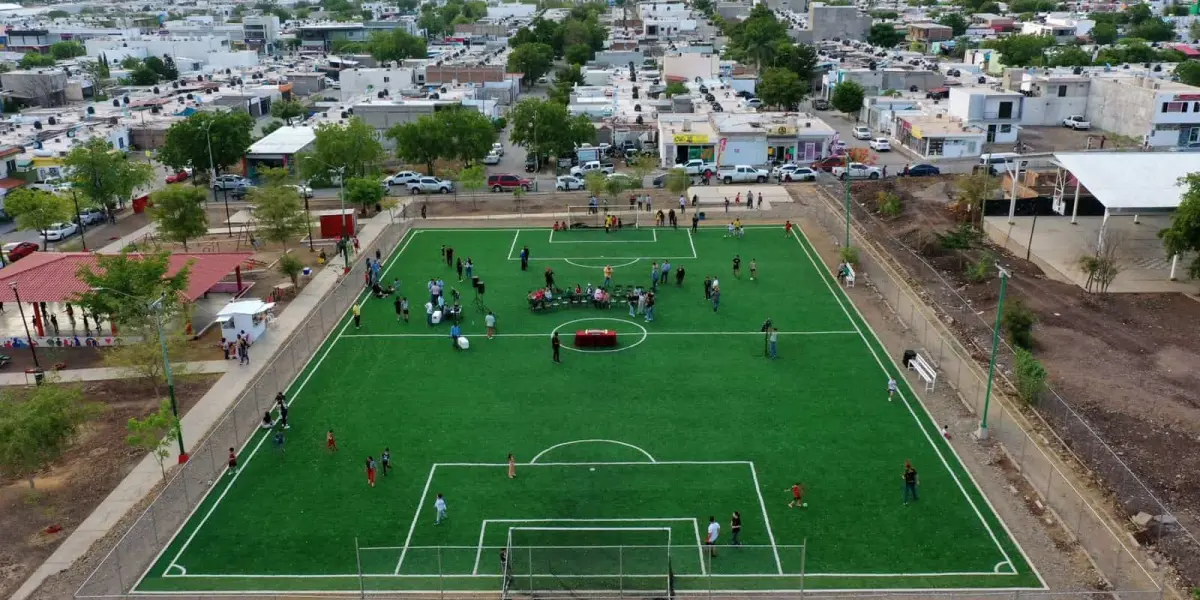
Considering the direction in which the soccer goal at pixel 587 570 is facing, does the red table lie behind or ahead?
ahead

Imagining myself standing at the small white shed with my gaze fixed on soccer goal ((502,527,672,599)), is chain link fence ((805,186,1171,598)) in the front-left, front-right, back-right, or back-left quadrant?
front-left

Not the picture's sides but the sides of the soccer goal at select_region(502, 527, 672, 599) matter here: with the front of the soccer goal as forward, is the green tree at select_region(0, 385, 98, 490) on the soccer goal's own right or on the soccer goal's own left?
on the soccer goal's own left

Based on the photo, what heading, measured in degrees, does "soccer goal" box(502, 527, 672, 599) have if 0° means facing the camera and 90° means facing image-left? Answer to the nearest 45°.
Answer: approximately 180°

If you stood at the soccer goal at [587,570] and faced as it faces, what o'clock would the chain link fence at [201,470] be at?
The chain link fence is roughly at 10 o'clock from the soccer goal.

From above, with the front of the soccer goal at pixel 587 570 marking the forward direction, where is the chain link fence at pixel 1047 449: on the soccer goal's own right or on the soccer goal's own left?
on the soccer goal's own right

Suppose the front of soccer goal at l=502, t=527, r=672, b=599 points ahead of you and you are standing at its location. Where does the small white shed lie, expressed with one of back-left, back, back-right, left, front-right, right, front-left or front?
front-left

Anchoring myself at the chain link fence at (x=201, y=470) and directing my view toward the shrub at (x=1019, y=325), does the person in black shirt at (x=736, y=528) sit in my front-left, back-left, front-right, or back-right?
front-right

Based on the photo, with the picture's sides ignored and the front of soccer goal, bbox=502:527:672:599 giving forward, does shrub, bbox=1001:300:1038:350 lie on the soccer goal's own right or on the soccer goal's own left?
on the soccer goal's own right

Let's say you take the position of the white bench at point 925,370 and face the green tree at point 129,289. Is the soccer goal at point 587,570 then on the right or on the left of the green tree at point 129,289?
left

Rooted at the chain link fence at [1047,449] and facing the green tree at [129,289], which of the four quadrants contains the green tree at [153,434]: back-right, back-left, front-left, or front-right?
front-left

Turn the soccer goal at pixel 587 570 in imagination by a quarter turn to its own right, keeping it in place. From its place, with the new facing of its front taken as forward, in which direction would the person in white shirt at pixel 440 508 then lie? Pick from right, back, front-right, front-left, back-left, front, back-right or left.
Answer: back-left

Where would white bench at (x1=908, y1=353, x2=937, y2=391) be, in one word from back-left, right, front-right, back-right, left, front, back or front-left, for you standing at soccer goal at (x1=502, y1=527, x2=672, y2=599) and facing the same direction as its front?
front-right

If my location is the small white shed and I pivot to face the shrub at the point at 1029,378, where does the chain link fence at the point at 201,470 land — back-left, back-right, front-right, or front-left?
front-right
